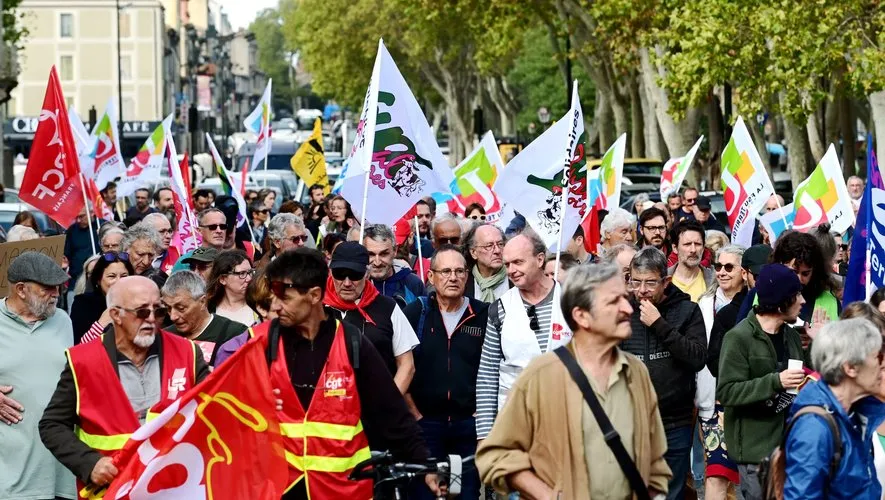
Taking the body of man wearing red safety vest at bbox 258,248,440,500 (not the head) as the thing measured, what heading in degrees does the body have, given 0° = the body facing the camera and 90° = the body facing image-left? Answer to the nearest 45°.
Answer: approximately 45°

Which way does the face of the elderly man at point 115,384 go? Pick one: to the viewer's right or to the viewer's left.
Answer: to the viewer's right

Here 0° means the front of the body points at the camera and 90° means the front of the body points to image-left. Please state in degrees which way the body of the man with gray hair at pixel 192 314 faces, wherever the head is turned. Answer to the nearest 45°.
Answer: approximately 45°

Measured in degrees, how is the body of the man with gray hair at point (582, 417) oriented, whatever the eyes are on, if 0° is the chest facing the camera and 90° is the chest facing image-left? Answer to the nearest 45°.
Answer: approximately 315°
